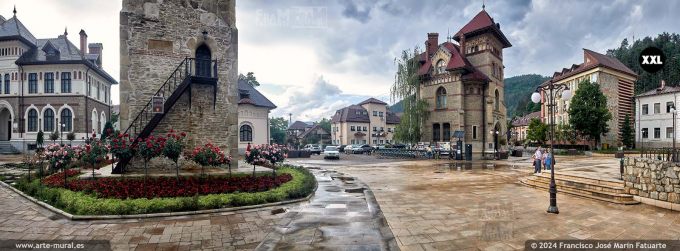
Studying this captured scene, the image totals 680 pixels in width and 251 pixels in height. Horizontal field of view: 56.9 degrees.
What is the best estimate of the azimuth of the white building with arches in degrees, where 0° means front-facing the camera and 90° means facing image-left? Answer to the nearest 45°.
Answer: approximately 0°

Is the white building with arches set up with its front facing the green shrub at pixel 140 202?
yes

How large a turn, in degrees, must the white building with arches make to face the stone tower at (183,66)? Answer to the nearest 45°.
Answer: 0° — it already faces it
